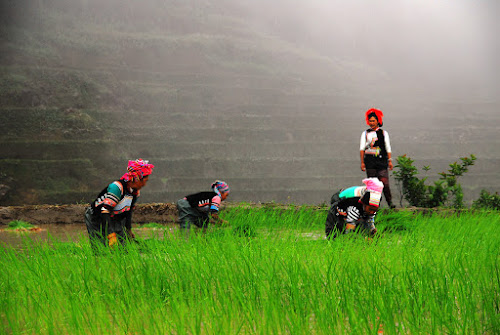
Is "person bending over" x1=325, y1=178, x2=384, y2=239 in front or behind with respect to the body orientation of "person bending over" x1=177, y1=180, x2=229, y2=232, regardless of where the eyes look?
in front

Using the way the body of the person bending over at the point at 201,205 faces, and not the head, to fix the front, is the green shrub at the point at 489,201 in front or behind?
in front

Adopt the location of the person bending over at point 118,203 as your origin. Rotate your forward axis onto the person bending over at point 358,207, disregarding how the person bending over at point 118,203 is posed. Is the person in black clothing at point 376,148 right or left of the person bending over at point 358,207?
left

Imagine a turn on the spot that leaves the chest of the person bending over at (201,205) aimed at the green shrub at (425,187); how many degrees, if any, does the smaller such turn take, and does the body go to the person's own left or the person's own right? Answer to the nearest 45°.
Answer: approximately 45° to the person's own left

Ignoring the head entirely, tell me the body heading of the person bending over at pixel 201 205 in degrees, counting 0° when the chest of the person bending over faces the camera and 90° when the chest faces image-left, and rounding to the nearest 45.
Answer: approximately 270°

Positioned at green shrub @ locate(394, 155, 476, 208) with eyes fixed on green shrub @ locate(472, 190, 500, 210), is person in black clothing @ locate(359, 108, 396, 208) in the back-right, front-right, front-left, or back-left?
back-right

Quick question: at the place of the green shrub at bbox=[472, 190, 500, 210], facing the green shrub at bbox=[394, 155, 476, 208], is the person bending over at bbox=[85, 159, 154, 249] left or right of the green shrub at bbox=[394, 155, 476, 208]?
left

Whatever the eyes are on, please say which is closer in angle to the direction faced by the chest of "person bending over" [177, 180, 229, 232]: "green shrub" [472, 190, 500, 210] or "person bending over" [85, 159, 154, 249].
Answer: the green shrub
